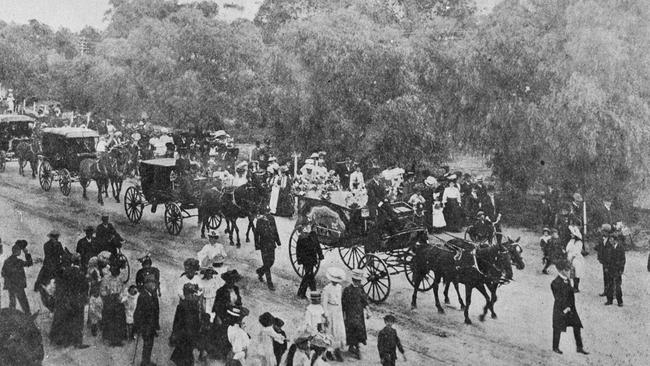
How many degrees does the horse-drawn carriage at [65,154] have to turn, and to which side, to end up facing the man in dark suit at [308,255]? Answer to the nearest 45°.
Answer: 0° — it already faces them

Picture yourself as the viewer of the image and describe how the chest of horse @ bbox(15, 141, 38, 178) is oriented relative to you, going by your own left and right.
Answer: facing the viewer and to the right of the viewer

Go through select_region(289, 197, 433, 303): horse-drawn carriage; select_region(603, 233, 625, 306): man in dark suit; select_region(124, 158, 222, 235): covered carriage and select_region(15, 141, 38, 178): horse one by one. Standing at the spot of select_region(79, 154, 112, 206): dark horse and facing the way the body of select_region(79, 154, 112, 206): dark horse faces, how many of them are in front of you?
3

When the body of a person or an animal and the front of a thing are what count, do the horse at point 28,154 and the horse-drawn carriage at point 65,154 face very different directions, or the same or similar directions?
same or similar directions

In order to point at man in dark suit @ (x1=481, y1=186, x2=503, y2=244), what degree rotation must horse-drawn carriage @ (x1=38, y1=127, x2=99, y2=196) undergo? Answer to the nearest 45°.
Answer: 0° — it already faces them

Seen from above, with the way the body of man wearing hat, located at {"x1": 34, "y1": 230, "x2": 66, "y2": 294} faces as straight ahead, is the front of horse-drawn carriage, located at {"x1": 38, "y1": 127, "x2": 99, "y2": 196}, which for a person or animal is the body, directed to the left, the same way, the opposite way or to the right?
to the right

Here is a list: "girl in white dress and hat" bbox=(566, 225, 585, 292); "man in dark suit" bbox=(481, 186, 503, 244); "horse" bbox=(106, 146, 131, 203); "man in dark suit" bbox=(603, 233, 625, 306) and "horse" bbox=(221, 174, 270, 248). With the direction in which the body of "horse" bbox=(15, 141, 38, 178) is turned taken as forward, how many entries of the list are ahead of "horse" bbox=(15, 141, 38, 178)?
5

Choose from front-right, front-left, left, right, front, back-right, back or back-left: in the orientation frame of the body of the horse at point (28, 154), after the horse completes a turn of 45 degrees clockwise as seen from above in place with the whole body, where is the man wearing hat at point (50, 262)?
front

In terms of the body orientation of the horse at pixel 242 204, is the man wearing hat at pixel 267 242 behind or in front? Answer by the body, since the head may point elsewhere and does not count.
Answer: in front

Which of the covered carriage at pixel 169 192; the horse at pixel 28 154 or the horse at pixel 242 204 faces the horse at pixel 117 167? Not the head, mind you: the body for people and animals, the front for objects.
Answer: the horse at pixel 28 154

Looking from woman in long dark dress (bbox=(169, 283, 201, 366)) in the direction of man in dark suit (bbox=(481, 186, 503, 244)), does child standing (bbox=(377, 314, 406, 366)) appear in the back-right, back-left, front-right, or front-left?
front-right

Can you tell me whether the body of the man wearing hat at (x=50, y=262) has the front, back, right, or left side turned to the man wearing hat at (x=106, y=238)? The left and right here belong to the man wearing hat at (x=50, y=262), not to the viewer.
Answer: front

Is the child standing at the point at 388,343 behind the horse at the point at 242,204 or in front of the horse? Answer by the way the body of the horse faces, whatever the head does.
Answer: in front

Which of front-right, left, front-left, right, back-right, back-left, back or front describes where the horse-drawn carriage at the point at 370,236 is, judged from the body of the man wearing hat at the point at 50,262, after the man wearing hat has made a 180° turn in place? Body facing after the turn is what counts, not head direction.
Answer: back-left

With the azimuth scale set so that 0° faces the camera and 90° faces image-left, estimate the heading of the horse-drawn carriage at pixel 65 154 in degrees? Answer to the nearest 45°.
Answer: approximately 315°

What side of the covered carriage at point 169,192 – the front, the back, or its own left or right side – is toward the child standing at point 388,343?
front

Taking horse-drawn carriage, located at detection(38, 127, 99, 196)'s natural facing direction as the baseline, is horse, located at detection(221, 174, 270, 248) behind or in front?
in front

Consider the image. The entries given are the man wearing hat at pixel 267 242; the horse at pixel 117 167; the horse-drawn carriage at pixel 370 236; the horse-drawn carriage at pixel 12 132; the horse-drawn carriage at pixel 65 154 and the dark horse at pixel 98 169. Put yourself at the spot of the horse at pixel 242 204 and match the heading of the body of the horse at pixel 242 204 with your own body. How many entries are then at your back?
4

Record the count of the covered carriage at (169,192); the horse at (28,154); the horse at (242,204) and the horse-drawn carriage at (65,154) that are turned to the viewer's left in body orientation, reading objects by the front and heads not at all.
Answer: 0
